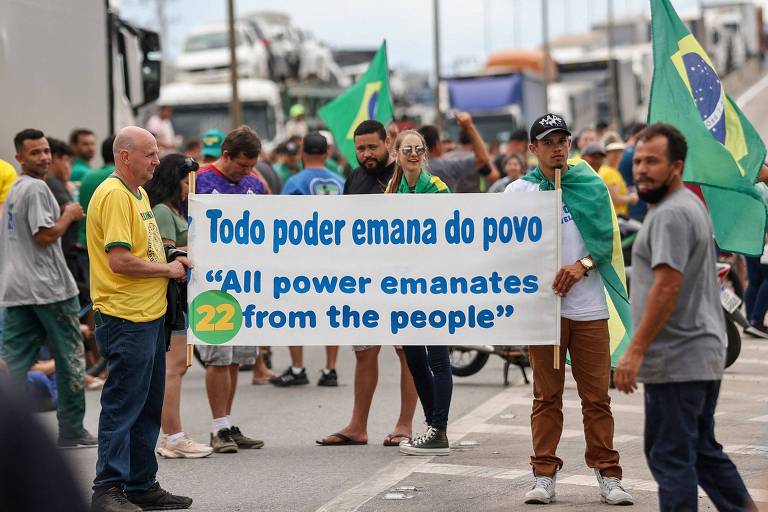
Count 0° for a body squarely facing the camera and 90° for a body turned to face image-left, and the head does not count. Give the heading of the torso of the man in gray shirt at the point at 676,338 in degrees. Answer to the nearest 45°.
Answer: approximately 90°

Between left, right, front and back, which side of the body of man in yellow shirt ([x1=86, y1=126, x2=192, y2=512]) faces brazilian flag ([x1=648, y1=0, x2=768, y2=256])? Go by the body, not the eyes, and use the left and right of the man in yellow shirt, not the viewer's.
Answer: front

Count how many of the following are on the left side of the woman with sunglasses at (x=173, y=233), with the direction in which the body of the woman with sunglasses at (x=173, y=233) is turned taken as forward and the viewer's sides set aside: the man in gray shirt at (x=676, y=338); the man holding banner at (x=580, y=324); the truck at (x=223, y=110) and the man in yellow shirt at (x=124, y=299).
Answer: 1

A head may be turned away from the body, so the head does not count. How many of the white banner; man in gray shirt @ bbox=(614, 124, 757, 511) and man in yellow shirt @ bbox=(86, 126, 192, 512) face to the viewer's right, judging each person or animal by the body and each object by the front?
1

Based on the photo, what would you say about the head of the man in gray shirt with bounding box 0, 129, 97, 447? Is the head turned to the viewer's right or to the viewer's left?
to the viewer's right

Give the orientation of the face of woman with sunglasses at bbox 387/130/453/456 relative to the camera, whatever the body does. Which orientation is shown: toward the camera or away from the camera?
toward the camera

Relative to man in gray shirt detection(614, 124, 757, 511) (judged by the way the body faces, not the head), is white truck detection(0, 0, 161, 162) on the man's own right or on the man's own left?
on the man's own right

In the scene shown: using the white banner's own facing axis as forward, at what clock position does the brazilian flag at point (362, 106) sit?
The brazilian flag is roughly at 6 o'clock from the white banner.

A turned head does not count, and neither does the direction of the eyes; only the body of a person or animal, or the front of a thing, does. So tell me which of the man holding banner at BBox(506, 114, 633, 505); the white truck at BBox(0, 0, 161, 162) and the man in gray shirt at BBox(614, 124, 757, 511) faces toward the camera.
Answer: the man holding banner

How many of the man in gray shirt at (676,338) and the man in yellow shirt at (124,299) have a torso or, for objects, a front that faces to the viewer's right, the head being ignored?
1

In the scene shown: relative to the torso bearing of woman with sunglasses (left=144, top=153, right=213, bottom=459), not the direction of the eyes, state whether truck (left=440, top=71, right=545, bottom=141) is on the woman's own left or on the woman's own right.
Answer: on the woman's own left

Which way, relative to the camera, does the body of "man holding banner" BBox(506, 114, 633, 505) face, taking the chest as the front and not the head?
toward the camera

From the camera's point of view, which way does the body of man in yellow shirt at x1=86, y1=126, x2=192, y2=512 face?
to the viewer's right

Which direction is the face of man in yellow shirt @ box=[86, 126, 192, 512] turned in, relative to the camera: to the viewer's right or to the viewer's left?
to the viewer's right

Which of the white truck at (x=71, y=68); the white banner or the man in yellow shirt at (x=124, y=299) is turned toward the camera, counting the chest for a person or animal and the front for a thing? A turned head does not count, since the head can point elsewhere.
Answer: the white banner
